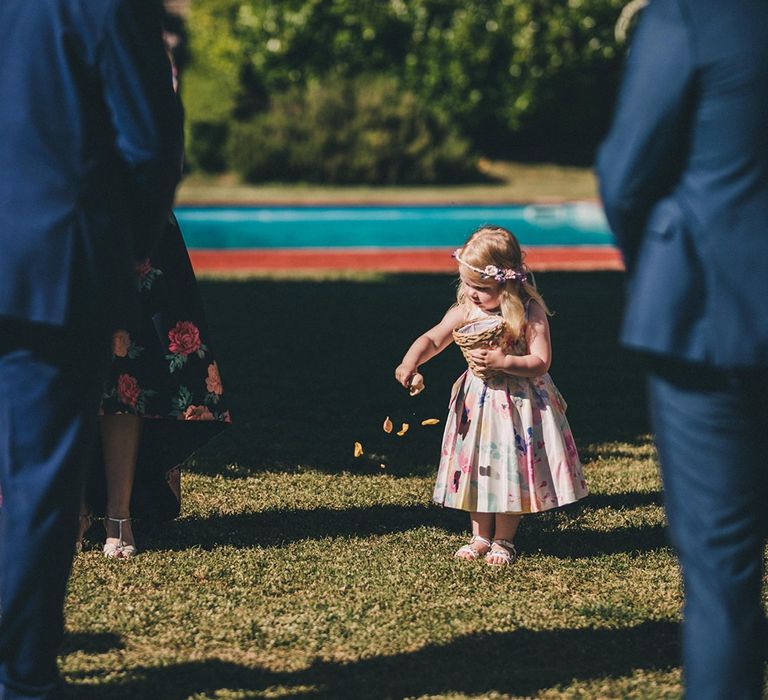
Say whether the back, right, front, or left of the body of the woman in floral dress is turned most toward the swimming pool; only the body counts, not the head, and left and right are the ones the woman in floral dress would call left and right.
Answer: back

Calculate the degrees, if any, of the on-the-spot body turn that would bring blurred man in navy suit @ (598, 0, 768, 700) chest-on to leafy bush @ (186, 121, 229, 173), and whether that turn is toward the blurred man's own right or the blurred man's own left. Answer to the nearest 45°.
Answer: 0° — they already face it

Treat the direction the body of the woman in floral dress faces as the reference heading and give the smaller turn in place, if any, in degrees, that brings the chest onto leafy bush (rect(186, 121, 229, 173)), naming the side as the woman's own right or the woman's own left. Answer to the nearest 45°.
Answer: approximately 180°

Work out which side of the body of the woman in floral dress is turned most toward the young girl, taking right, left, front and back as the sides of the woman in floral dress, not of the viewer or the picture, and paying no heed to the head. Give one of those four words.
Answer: left

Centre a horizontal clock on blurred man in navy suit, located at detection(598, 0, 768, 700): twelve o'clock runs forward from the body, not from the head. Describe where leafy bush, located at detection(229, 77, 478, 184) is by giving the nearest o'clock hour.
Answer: The leafy bush is roughly at 1 o'clock from the blurred man in navy suit.

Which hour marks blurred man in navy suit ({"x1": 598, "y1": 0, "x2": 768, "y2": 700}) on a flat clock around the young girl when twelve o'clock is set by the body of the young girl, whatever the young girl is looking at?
The blurred man in navy suit is roughly at 10 o'clock from the young girl.

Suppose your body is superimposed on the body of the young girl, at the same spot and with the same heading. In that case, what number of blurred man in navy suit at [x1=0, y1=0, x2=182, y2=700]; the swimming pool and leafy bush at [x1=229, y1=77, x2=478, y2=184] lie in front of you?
1

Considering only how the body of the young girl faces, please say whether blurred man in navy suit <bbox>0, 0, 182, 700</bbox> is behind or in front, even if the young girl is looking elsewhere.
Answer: in front

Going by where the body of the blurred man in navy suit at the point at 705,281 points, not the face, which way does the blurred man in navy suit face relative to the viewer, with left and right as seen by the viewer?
facing away from the viewer and to the left of the viewer

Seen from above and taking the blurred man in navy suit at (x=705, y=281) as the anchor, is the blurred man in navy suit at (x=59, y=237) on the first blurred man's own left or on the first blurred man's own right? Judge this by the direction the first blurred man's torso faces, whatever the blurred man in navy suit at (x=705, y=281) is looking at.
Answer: on the first blurred man's own left

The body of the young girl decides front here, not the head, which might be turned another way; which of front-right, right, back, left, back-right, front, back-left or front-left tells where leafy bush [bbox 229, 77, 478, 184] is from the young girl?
back-right

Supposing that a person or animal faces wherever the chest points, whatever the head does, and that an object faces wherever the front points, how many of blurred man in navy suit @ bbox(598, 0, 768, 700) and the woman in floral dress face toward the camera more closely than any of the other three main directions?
1
